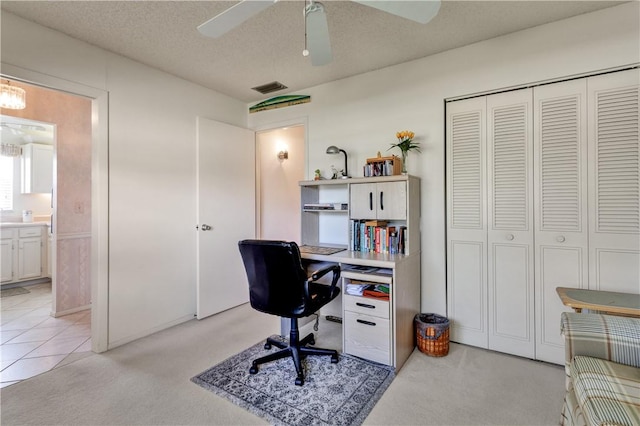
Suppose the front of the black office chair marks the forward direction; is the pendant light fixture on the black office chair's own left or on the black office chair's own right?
on the black office chair's own left

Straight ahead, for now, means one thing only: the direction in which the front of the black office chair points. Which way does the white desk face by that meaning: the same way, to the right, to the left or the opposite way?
the opposite way

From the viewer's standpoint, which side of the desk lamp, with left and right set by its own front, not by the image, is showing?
left

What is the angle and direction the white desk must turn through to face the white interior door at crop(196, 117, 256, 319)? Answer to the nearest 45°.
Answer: approximately 90° to its right

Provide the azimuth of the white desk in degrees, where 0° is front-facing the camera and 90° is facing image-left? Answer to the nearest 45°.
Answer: approximately 45°

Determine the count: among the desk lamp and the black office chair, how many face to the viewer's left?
1

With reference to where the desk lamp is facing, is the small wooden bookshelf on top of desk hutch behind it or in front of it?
behind
